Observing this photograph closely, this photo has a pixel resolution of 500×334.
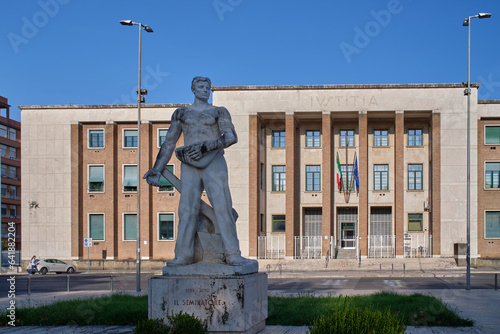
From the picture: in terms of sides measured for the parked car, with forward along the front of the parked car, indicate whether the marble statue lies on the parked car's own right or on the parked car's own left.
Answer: on the parked car's own right

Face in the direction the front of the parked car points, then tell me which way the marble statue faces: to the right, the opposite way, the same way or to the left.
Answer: to the right

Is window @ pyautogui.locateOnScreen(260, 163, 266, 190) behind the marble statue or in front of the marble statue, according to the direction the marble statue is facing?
behind

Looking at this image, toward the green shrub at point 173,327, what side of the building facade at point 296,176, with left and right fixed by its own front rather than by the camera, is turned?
front

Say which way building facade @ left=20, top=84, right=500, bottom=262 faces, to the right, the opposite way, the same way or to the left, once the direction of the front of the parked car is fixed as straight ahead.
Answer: to the right

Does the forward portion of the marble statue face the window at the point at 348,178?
no

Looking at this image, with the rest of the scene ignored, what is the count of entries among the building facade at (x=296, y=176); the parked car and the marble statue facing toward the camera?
2

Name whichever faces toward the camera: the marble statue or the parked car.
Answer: the marble statue

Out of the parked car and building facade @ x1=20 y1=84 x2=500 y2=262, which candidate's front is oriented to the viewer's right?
the parked car

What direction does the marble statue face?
toward the camera

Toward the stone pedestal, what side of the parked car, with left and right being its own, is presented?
right

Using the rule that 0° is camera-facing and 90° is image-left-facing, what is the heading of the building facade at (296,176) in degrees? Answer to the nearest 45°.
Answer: approximately 0°

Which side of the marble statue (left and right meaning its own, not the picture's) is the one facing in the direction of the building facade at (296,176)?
back

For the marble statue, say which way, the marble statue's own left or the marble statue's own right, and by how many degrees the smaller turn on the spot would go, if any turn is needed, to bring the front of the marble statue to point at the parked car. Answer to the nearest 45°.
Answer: approximately 180°

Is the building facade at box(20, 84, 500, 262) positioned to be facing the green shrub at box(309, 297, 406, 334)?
yes
